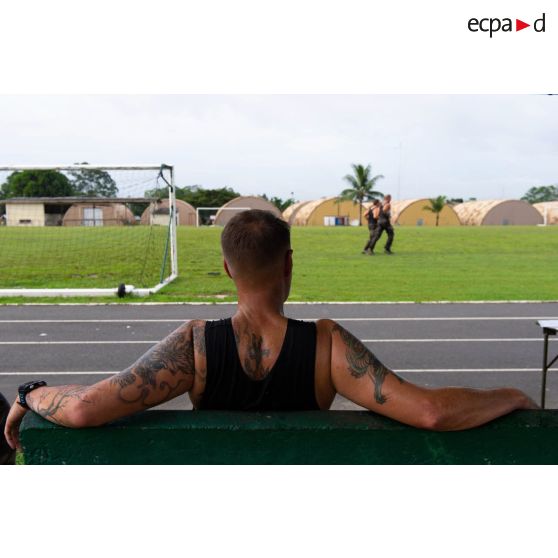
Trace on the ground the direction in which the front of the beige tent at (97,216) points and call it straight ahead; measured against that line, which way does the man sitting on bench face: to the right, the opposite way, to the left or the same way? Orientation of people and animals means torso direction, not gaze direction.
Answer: the opposite way

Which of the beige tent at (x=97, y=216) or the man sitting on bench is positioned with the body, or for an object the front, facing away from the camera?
the man sitting on bench

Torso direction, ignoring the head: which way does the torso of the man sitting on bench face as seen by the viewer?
away from the camera

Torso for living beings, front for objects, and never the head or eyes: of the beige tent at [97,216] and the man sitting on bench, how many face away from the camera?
1

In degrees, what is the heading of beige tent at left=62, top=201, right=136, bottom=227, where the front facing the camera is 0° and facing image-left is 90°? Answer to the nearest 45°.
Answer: approximately 0°

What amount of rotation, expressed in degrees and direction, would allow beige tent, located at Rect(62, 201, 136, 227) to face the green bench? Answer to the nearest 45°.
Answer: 0° — it already faces it

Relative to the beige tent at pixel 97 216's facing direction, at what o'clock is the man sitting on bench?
The man sitting on bench is roughly at 12 o'clock from the beige tent.

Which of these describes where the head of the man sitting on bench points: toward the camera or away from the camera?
away from the camera
